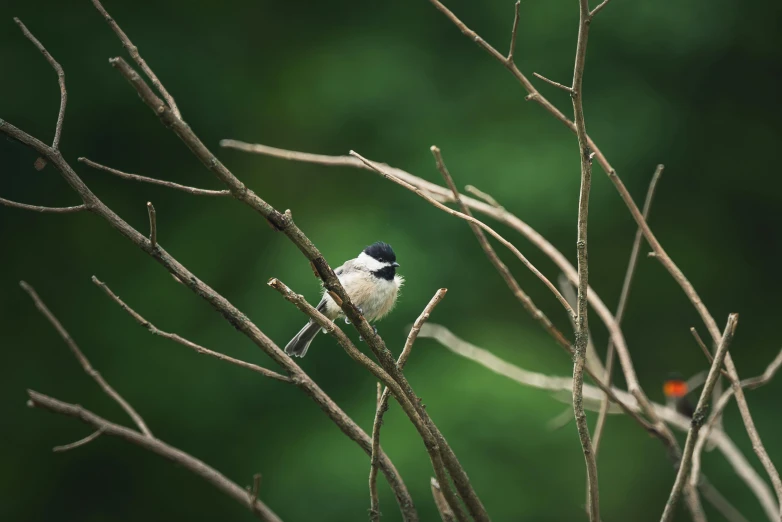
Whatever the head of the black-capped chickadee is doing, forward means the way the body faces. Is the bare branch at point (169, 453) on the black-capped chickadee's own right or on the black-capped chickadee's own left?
on the black-capped chickadee's own right

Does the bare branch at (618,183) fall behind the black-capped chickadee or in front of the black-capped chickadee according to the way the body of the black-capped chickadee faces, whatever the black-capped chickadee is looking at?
in front

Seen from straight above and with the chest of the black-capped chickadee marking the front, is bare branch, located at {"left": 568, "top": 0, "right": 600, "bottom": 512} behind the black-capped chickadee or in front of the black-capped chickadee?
in front

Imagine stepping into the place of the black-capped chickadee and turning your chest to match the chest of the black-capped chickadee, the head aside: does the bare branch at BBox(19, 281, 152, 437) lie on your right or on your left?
on your right

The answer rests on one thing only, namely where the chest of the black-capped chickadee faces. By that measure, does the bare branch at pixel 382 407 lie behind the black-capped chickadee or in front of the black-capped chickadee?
in front

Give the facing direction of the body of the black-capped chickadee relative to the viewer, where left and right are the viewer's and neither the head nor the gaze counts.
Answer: facing the viewer and to the right of the viewer
